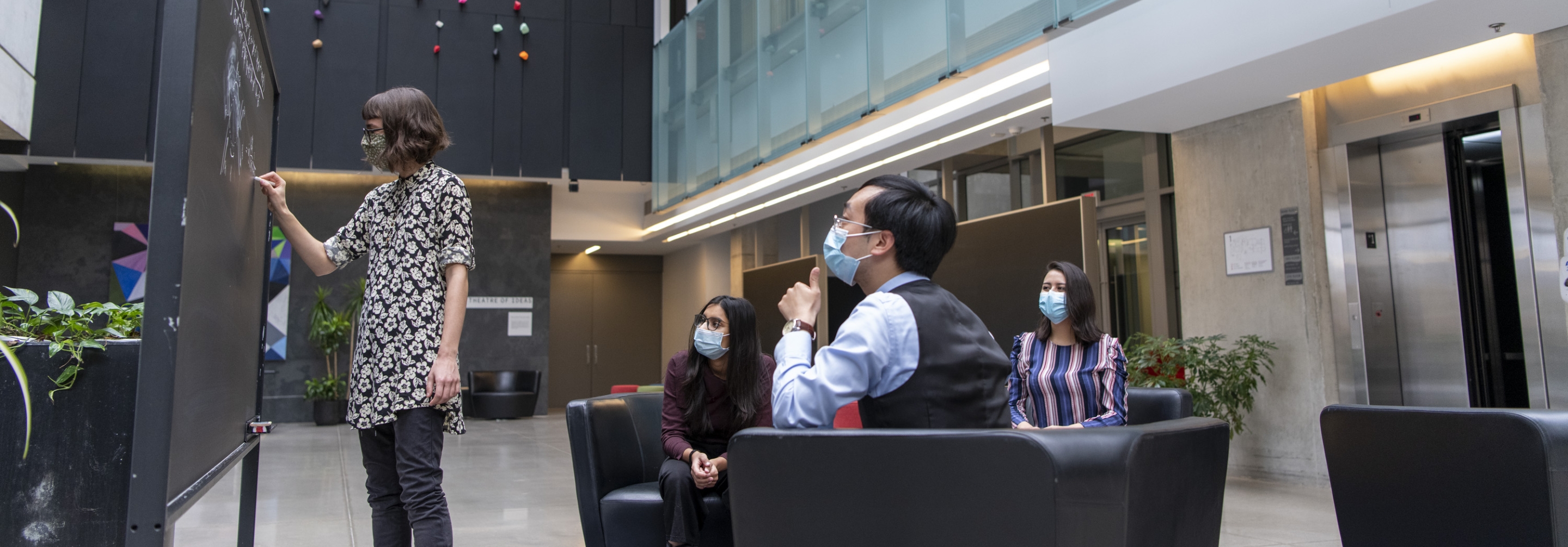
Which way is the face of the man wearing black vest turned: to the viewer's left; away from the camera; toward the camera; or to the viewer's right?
to the viewer's left

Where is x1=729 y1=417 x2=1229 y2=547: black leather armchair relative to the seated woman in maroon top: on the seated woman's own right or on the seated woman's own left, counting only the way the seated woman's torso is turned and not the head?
on the seated woman's own left

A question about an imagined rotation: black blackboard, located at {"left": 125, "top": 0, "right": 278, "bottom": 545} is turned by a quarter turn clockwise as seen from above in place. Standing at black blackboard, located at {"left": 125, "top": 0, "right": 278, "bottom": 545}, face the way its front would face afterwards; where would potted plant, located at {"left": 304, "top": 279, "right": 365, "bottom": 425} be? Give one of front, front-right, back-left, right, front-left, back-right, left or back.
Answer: back

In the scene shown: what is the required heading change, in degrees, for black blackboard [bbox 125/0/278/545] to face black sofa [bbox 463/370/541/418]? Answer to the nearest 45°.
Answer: approximately 90° to its left

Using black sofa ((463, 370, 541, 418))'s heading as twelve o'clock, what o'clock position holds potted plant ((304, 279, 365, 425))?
The potted plant is roughly at 3 o'clock from the black sofa.

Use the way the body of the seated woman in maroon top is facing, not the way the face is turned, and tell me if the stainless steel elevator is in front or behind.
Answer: behind

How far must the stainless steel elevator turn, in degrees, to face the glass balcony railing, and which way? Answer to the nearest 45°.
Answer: approximately 45° to its right
